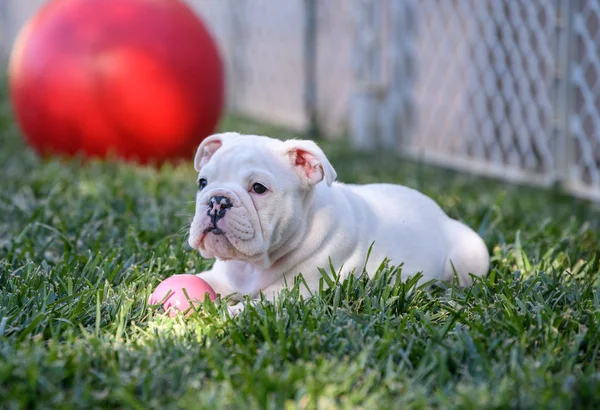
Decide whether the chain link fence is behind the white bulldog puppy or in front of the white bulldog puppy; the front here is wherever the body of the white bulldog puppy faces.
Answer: behind

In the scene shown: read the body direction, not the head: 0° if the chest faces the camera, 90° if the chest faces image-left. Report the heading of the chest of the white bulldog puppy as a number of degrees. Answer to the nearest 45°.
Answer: approximately 45°

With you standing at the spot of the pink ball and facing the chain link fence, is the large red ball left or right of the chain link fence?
left

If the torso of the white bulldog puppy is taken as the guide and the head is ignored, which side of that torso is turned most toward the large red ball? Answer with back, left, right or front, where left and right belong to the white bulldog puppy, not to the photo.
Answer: right
